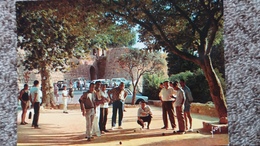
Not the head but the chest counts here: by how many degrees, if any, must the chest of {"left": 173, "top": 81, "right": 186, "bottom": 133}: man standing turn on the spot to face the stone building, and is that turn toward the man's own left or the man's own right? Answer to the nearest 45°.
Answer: approximately 90° to the man's own right

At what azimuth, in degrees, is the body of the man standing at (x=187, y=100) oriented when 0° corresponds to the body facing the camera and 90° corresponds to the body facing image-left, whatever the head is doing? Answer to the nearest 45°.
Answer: approximately 90°

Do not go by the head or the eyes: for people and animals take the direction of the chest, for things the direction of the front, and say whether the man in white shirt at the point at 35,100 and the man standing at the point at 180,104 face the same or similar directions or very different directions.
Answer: very different directions

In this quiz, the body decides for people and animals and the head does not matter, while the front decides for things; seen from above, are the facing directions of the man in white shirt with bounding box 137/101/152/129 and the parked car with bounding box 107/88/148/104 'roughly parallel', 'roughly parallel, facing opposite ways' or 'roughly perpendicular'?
roughly perpendicular

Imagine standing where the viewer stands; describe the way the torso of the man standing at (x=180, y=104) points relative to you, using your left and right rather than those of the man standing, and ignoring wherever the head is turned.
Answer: facing to the left of the viewer

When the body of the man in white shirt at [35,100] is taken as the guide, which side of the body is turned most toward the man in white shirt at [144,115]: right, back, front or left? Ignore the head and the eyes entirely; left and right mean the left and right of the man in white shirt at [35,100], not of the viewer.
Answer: front

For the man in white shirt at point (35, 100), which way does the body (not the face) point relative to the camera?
to the viewer's right

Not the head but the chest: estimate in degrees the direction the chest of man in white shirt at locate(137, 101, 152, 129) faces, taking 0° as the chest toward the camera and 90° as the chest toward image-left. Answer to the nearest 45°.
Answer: approximately 0°

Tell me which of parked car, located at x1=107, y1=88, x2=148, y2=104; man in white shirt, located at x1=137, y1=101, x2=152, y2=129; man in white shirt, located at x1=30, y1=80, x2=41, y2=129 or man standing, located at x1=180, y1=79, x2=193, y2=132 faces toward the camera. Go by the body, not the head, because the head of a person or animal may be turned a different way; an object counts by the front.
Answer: man in white shirt, located at x1=137, y1=101, x2=152, y2=129
